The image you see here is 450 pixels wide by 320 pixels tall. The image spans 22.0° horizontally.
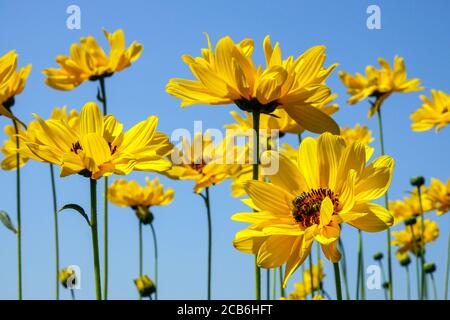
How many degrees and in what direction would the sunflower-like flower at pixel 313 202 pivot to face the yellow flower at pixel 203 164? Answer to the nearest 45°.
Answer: approximately 180°

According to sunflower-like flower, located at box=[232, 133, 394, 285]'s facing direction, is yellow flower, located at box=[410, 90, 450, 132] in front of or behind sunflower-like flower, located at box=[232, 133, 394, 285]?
behind

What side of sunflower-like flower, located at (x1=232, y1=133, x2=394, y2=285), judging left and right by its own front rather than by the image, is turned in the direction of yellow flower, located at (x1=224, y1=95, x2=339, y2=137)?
back

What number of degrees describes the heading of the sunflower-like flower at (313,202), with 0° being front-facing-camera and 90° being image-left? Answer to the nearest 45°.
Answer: approximately 0°

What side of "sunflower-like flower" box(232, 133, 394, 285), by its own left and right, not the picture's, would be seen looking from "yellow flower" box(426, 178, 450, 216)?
back

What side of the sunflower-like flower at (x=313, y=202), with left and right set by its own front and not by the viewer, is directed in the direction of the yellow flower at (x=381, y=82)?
back

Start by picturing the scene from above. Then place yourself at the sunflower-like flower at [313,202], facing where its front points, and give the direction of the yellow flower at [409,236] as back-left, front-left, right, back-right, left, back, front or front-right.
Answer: back
